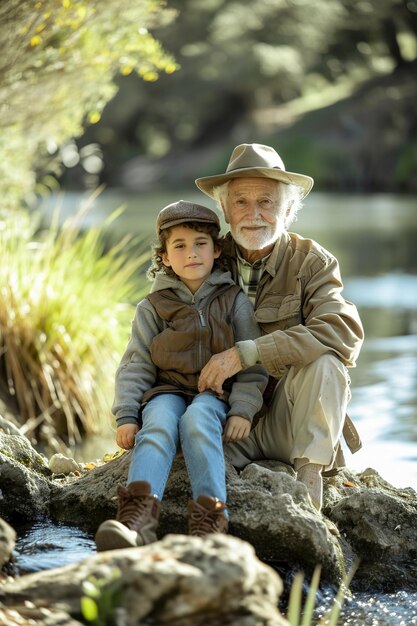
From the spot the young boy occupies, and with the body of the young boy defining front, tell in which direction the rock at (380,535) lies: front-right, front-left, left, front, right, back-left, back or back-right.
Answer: left

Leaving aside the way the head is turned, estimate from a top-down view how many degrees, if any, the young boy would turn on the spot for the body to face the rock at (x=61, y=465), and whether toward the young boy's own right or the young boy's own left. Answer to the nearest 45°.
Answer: approximately 135° to the young boy's own right

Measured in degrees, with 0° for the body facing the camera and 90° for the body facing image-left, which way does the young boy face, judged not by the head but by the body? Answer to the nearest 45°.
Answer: approximately 0°

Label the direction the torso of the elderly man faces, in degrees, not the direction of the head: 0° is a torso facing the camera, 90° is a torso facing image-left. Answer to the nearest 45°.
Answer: approximately 45°

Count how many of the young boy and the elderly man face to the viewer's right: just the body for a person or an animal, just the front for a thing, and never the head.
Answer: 0
